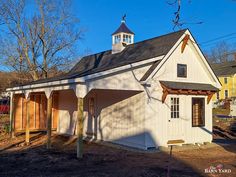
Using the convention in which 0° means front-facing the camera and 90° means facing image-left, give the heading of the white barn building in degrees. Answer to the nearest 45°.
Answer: approximately 315°
